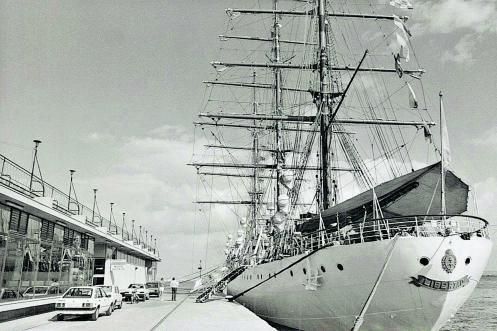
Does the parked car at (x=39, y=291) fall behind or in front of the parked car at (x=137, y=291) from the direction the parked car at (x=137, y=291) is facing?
in front

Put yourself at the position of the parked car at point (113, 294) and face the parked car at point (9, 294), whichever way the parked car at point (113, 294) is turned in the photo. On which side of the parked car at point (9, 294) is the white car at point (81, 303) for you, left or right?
left

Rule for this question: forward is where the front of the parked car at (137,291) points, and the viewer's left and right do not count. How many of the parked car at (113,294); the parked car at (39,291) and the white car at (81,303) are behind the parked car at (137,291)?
0

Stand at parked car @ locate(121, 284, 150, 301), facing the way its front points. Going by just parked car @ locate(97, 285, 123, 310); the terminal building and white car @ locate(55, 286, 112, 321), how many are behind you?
0

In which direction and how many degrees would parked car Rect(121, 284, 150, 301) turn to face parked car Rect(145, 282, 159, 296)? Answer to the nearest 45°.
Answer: approximately 135° to its right

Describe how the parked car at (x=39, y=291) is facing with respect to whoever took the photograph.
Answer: facing to the left of the viewer

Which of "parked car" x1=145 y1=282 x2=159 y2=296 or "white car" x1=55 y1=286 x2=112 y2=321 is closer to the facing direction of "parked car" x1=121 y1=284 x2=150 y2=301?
the white car

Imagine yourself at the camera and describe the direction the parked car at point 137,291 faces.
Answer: facing the viewer and to the left of the viewer

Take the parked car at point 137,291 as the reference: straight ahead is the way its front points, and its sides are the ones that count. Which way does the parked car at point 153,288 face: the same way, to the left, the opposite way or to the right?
the same way

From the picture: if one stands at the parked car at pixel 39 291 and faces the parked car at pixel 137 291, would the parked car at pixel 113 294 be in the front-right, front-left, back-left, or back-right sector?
front-right
